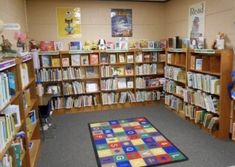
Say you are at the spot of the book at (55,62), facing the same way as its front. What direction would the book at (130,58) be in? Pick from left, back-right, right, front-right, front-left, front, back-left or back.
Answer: left

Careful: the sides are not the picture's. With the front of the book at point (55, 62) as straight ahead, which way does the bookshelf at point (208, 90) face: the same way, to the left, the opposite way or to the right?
to the right

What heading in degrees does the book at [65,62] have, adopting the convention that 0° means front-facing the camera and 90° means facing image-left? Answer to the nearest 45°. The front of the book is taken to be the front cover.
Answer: approximately 0°

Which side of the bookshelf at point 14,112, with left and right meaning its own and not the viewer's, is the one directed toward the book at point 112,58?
left

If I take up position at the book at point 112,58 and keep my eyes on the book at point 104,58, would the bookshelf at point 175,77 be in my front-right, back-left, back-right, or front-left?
back-left

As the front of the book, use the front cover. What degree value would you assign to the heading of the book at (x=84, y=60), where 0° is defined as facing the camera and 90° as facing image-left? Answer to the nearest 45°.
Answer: approximately 0°

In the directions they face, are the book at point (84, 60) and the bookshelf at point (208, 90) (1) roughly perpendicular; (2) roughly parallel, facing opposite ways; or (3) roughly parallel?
roughly perpendicular

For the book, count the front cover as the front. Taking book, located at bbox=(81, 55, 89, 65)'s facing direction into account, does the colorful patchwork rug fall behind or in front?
in front
